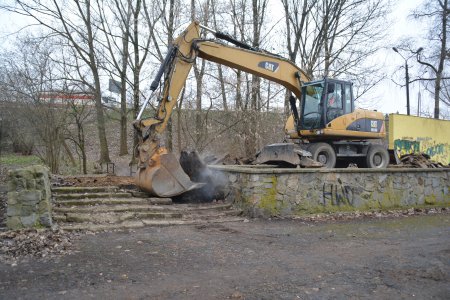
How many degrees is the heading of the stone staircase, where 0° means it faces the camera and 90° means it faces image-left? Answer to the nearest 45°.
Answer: approximately 0°

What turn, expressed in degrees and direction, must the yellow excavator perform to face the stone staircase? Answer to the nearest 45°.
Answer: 0° — it already faces it

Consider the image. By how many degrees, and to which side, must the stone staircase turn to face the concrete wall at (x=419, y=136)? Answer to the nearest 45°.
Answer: approximately 135° to its left

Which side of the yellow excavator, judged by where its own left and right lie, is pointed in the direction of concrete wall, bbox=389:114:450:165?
back

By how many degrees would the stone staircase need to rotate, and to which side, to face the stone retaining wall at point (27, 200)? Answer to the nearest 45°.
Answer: approximately 45° to its right

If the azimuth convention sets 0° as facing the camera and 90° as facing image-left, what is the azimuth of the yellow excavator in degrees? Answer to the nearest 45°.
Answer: approximately 45°

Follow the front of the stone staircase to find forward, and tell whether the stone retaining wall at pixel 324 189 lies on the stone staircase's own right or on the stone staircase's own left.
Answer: on the stone staircase's own left

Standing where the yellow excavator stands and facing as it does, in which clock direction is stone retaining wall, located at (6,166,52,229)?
The stone retaining wall is roughly at 12 o'clock from the yellow excavator.
